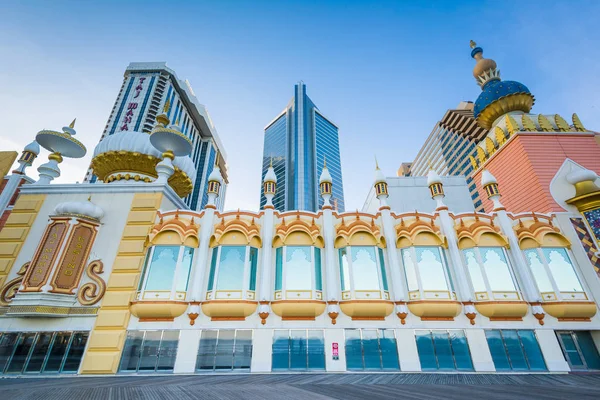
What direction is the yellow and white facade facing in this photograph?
toward the camera
